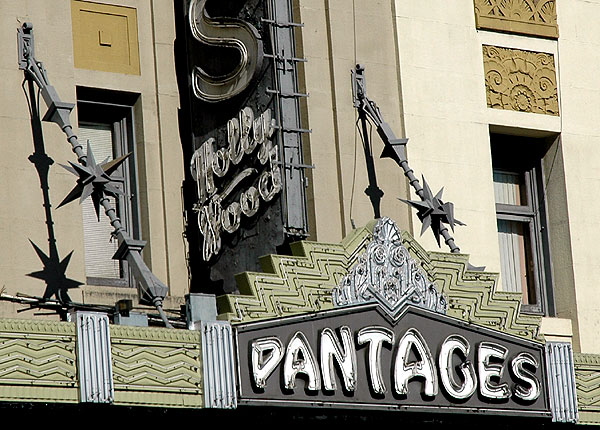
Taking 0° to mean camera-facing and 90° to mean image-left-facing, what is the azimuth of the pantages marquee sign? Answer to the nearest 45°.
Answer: approximately 0°
